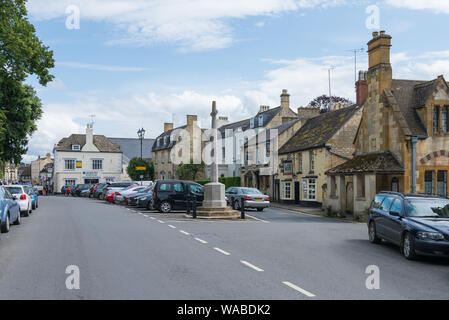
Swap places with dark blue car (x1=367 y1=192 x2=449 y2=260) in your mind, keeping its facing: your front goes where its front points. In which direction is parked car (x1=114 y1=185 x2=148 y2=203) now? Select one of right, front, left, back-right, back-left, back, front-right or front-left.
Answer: back

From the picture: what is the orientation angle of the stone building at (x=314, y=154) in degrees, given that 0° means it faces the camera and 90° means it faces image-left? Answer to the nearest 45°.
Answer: approximately 45°

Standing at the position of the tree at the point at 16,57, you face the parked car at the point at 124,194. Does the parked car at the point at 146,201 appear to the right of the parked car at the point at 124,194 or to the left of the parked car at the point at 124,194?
right

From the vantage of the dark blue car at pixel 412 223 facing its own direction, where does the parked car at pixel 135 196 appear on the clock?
The parked car is roughly at 6 o'clock from the dark blue car.

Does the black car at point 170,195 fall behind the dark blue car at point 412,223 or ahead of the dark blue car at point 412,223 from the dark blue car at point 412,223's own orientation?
behind

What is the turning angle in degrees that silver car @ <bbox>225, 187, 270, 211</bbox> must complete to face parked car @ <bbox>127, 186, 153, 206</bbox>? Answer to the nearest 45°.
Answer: approximately 45° to its left

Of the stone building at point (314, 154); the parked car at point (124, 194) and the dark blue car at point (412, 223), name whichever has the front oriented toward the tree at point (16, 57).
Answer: the stone building

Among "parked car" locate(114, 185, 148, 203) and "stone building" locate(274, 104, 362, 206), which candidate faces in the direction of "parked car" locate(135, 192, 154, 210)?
the stone building

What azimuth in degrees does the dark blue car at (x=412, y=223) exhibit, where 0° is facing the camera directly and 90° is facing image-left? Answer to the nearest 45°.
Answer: approximately 315°
